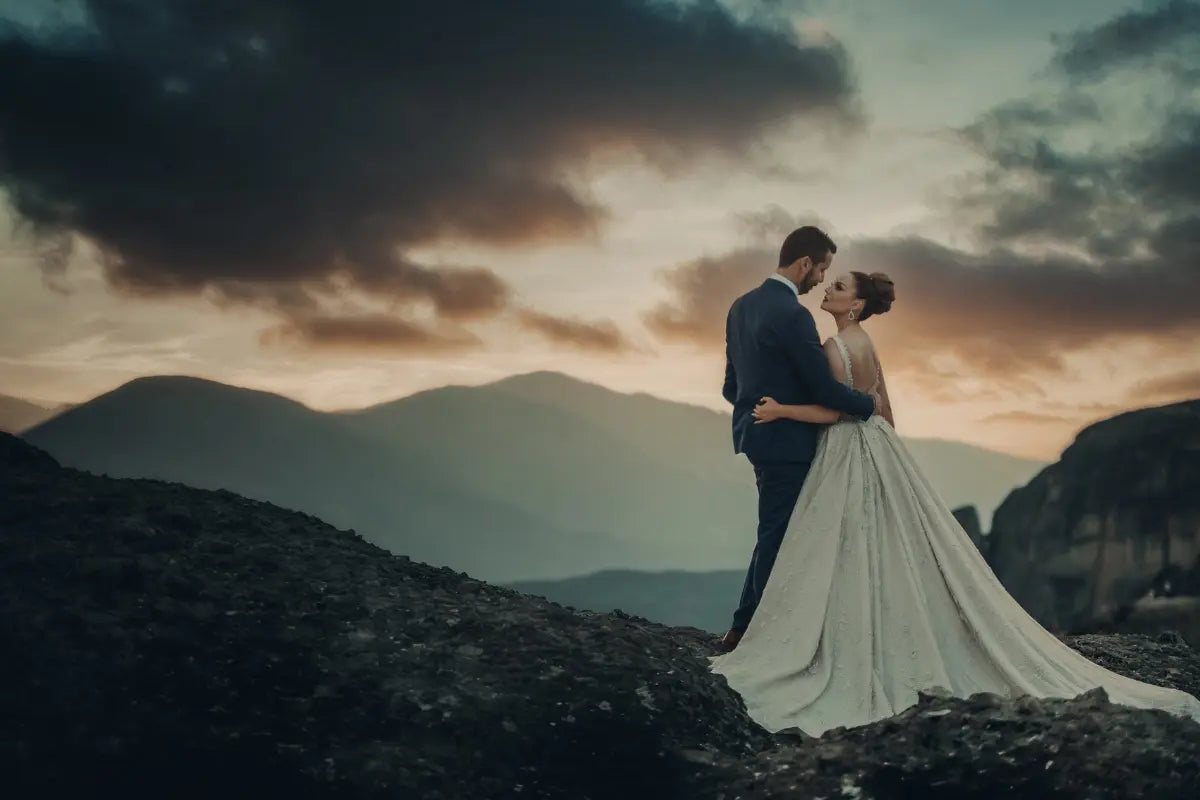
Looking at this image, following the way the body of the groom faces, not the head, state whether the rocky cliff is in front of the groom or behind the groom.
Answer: in front

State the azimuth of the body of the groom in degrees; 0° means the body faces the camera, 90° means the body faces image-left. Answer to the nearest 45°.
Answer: approximately 225°

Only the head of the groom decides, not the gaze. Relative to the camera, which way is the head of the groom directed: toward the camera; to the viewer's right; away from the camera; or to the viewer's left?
to the viewer's right

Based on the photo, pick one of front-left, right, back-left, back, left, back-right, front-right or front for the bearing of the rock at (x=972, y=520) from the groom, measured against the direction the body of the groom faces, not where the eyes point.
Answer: front-left
